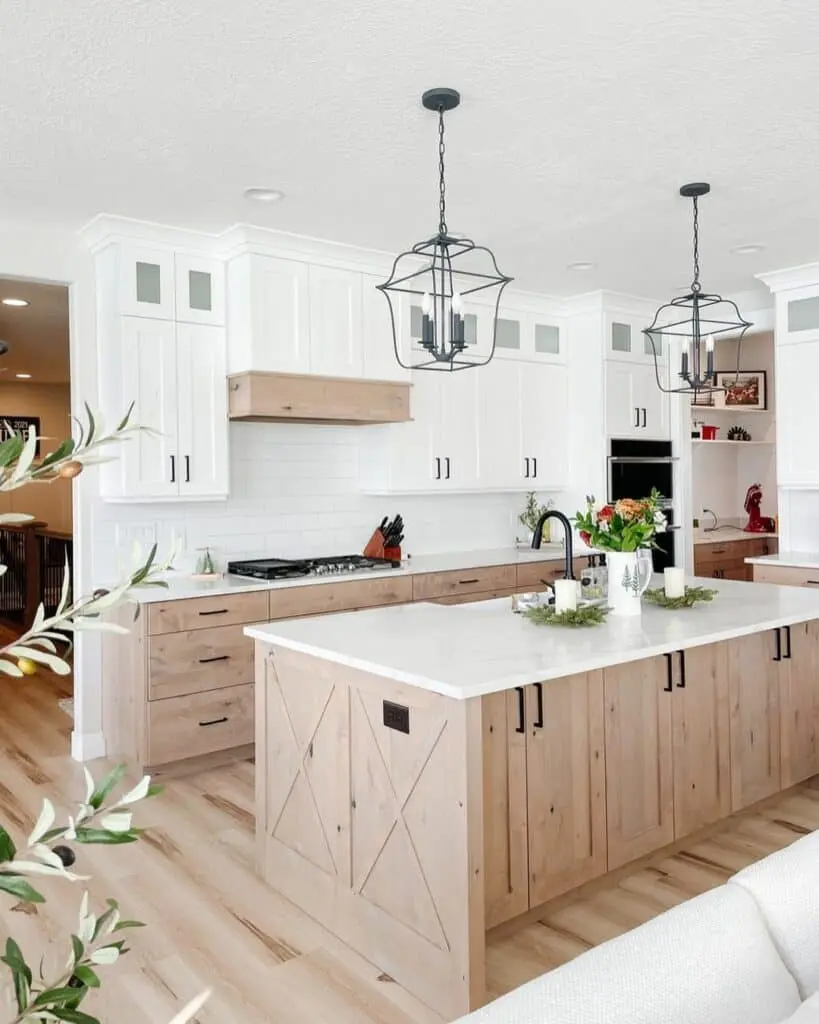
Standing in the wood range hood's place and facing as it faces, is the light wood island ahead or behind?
ahead

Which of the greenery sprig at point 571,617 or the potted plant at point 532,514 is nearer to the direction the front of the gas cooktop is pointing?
the greenery sprig

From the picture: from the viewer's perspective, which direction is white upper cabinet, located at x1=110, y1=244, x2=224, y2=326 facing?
toward the camera

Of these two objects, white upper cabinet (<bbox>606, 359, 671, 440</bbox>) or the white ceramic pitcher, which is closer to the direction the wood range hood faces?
the white ceramic pitcher

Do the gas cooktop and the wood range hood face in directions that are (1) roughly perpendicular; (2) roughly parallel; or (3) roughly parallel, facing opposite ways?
roughly parallel

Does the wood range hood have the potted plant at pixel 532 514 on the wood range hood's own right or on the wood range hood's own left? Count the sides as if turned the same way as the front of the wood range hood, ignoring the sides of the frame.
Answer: on the wood range hood's own left

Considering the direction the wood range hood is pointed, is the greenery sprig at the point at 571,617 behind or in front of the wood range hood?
in front

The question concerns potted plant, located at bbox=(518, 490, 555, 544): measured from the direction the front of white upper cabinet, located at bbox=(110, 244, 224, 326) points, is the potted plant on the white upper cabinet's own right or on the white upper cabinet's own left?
on the white upper cabinet's own left

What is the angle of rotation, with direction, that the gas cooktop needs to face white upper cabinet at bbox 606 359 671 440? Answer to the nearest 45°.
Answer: approximately 90° to its left

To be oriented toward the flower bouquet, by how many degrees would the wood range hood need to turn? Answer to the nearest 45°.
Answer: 0° — it already faces it

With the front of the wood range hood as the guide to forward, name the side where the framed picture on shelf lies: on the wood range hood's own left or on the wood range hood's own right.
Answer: on the wood range hood's own left

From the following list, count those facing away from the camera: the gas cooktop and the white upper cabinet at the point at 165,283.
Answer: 0

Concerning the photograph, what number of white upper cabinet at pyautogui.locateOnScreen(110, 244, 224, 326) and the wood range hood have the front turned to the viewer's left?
0

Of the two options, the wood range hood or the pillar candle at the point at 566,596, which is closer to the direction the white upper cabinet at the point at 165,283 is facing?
the pillar candle

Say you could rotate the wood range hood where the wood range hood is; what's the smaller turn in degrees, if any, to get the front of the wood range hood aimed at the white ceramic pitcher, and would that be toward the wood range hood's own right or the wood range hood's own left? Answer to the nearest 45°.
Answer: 0° — it already faces it

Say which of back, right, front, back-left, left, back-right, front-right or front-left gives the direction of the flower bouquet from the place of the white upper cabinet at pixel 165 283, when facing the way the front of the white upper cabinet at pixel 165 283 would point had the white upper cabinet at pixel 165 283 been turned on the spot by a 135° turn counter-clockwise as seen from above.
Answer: right
